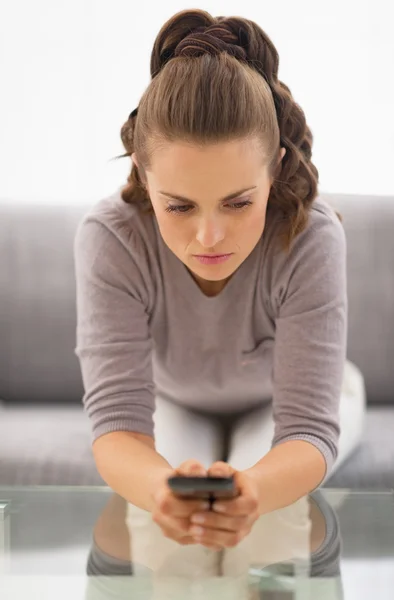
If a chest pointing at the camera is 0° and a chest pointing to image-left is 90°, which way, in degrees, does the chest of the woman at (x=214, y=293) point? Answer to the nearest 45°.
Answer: approximately 0°

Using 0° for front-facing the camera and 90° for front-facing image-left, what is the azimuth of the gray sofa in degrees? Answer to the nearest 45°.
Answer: approximately 0°
